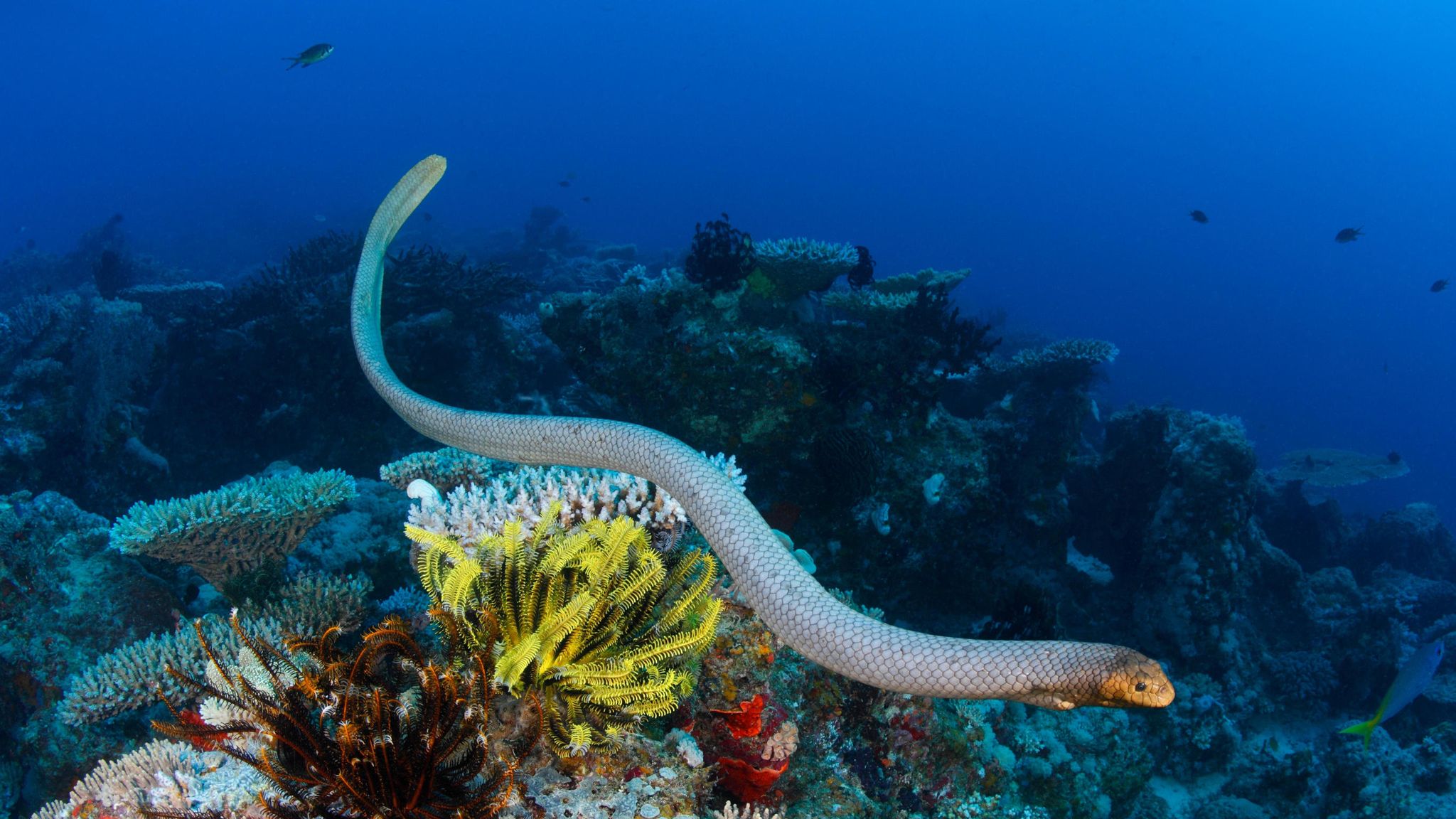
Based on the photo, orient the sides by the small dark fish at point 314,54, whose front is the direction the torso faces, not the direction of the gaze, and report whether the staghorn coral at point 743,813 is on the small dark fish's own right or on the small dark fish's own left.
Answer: on the small dark fish's own right

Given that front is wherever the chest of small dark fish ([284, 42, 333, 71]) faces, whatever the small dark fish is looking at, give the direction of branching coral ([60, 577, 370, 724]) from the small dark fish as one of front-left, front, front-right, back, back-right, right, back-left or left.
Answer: right

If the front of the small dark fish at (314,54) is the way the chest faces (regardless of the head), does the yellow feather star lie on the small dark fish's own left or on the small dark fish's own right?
on the small dark fish's own right

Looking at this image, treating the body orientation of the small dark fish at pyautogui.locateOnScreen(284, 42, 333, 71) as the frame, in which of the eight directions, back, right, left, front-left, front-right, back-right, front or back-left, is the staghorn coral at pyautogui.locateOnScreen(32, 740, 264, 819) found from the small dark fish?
right

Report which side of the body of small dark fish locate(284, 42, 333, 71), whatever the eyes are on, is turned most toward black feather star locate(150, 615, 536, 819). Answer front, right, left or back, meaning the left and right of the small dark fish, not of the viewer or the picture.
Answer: right

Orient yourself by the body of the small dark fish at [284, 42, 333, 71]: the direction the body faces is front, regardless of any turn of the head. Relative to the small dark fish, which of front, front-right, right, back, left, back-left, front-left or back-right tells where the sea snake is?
right

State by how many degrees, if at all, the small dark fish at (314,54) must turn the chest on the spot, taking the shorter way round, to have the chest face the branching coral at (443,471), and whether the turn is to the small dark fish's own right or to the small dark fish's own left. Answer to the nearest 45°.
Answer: approximately 90° to the small dark fish's own right

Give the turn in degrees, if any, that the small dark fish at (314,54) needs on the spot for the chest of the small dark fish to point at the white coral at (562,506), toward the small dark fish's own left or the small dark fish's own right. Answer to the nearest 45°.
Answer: approximately 90° to the small dark fish's own right

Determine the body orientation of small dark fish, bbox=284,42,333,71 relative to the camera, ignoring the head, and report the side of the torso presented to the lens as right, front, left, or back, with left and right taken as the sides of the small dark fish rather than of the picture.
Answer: right
